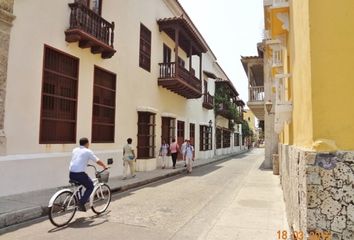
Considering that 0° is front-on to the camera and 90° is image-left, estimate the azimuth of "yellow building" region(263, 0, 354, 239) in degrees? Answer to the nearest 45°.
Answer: approximately 90°

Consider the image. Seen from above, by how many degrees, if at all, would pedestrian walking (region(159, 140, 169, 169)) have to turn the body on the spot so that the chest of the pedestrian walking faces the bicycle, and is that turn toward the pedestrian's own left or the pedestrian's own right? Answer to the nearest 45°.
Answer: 0° — they already face it

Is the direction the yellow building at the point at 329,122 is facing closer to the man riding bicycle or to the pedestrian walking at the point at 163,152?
the man riding bicycle

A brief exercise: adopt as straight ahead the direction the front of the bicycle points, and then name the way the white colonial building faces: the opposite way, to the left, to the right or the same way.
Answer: to the right

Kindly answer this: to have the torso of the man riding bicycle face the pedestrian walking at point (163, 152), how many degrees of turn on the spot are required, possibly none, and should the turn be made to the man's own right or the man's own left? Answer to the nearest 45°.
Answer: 0° — they already face them
